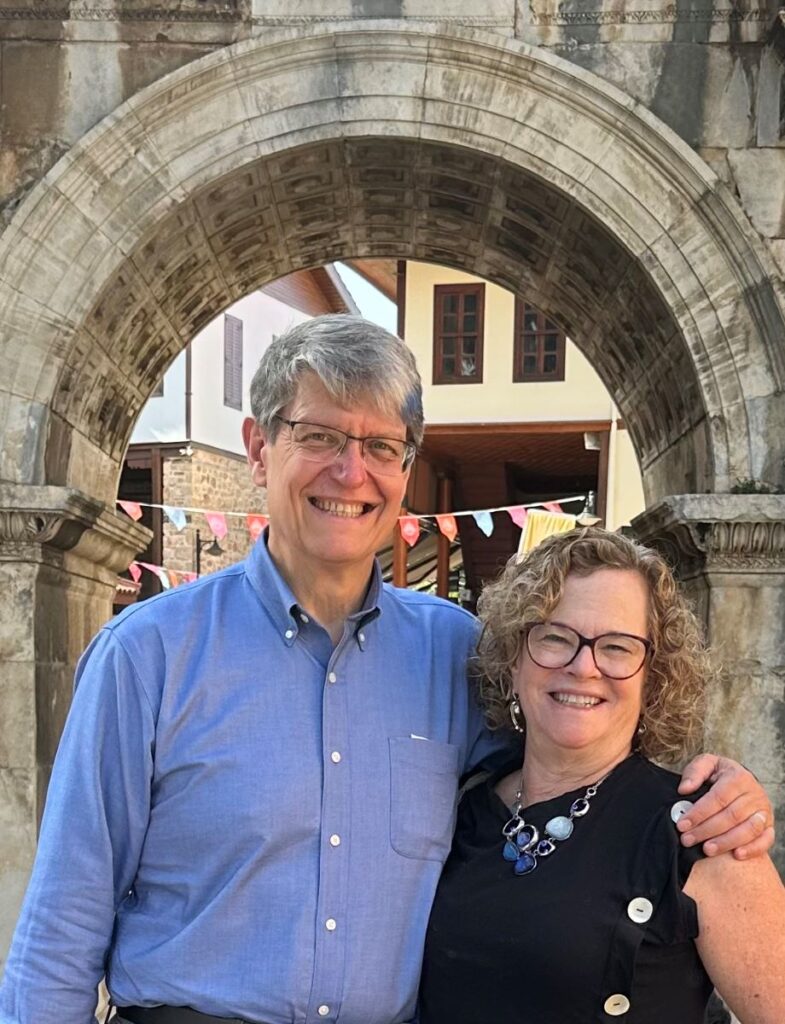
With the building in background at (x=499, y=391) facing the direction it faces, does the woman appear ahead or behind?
ahead

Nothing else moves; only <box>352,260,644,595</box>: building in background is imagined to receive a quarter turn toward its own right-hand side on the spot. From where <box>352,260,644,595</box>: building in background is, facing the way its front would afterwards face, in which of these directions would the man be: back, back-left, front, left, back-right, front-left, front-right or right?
left

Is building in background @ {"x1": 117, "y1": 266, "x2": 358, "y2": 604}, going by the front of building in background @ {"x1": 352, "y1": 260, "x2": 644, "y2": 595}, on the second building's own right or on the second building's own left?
on the second building's own right

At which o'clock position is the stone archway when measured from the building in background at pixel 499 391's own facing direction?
The stone archway is roughly at 12 o'clock from the building in background.

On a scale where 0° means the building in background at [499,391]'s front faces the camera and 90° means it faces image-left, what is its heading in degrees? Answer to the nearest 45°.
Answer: approximately 0°
